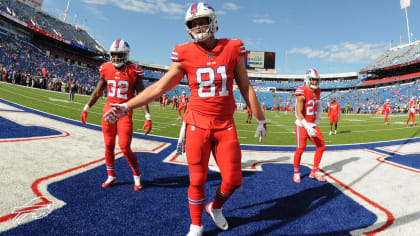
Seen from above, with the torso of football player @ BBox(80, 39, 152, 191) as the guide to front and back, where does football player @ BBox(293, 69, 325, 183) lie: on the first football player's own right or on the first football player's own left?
on the first football player's own left

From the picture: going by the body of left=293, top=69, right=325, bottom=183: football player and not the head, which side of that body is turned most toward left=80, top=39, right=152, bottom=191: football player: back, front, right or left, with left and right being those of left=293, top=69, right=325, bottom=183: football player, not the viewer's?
right

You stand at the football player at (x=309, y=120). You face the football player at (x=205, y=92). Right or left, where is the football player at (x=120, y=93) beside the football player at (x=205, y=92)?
right

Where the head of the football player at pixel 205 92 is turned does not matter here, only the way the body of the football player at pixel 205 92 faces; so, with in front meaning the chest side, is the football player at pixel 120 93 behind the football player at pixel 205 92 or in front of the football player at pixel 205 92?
behind

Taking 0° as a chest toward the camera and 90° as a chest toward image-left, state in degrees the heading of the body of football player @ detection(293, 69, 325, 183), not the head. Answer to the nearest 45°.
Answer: approximately 315°

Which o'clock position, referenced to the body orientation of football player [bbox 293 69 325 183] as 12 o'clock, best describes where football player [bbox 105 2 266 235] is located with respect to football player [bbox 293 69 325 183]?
football player [bbox 105 2 266 235] is roughly at 2 o'clock from football player [bbox 293 69 325 183].

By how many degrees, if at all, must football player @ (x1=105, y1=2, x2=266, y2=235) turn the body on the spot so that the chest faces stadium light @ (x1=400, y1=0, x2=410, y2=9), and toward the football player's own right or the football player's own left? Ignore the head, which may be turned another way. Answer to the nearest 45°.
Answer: approximately 135° to the football player's own left

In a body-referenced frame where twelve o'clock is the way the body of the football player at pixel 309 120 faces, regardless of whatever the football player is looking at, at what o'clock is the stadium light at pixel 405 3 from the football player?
The stadium light is roughly at 8 o'clock from the football player.

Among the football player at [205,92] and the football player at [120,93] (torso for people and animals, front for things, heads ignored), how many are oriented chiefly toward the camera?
2
